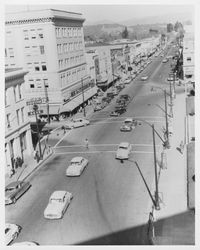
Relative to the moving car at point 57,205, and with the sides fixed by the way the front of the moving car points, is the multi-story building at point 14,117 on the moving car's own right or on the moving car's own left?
on the moving car's own right

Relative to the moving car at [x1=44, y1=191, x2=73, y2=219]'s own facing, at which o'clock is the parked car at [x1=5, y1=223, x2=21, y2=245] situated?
The parked car is roughly at 12 o'clock from the moving car.

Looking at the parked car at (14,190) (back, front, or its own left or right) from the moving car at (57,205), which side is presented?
left

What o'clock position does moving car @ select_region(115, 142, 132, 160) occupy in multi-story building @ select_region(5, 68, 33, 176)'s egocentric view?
The moving car is roughly at 11 o'clock from the multi-story building.

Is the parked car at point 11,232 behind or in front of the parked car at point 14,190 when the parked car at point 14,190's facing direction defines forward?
in front

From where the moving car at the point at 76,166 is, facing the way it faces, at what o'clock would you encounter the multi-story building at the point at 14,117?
The multi-story building is roughly at 3 o'clock from the moving car.

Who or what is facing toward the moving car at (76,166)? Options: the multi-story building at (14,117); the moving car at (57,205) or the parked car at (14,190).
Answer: the multi-story building

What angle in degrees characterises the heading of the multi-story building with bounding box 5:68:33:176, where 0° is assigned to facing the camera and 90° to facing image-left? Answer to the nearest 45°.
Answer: approximately 315°

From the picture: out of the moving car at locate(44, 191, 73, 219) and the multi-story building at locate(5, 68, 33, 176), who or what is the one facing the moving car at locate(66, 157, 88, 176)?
the multi-story building

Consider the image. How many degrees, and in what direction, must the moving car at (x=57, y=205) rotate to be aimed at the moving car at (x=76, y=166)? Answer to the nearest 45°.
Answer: approximately 135° to its right

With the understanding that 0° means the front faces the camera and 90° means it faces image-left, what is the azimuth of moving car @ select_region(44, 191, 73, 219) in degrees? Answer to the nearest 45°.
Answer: approximately 45°
